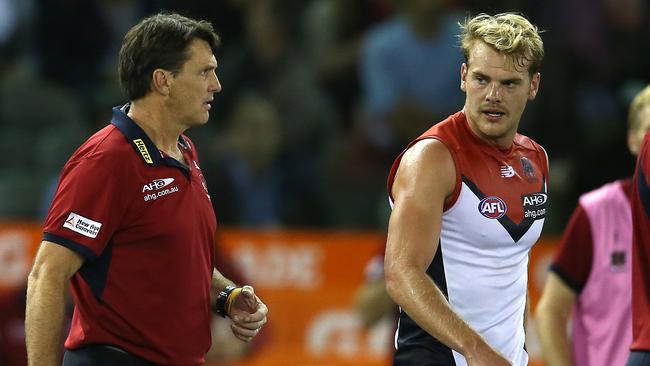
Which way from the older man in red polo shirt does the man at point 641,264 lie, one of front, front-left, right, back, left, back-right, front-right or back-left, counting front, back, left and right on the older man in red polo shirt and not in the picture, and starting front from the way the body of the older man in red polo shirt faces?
front-left

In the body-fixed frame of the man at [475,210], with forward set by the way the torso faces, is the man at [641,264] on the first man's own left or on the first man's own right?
on the first man's own left

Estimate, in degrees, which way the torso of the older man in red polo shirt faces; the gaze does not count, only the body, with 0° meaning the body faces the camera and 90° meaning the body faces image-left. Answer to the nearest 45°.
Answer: approximately 315°

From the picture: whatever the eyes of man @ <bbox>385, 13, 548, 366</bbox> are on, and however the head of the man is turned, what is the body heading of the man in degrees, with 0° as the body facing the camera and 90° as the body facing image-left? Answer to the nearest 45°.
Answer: approximately 315°

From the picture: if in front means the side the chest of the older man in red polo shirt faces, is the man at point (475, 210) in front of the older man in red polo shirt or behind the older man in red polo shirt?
in front

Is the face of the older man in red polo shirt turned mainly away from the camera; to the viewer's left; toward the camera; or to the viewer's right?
to the viewer's right

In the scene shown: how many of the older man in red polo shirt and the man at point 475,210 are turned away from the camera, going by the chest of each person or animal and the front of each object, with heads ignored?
0

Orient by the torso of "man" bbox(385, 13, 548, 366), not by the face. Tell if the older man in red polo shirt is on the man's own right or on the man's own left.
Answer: on the man's own right

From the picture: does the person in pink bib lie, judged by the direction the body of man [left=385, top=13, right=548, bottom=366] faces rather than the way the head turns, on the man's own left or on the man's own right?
on the man's own left
